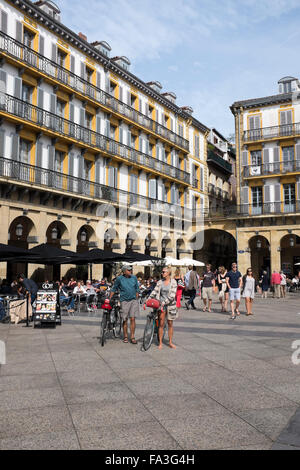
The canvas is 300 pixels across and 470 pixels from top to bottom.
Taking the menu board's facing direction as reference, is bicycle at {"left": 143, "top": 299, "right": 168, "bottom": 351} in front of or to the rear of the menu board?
in front

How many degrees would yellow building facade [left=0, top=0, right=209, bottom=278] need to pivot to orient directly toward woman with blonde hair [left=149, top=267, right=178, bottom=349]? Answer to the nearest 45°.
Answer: approximately 45° to its right

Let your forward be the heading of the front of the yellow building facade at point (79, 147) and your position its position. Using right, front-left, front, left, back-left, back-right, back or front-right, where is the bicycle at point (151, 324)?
front-right

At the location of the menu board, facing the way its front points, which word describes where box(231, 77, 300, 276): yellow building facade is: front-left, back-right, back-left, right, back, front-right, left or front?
back-left

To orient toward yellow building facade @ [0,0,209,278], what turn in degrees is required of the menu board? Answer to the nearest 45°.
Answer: approximately 180°

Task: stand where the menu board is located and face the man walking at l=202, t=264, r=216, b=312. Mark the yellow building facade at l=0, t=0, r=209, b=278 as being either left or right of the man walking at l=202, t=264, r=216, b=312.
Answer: left

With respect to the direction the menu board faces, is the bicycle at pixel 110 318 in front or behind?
in front

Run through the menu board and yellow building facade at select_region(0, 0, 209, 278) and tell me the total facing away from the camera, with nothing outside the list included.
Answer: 0

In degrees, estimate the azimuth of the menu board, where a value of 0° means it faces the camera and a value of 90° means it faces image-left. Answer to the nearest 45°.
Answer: approximately 0°

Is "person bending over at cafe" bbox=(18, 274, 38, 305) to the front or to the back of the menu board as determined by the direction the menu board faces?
to the back

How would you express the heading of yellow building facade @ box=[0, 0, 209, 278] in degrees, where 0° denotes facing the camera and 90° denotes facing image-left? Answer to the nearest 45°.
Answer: approximately 315°

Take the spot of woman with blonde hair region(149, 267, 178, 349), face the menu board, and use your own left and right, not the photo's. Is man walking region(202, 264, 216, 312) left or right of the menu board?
right
